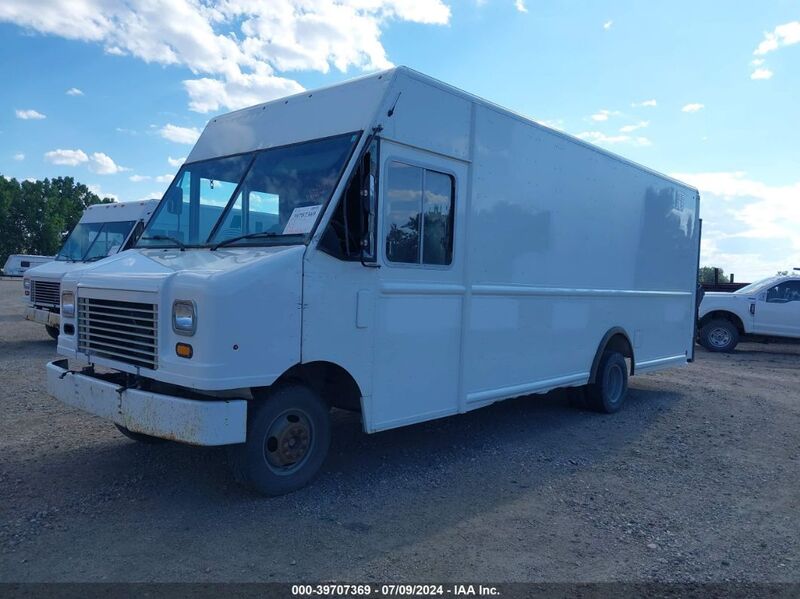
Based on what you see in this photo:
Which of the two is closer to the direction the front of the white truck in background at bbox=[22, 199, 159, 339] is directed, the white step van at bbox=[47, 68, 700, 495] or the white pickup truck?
the white step van

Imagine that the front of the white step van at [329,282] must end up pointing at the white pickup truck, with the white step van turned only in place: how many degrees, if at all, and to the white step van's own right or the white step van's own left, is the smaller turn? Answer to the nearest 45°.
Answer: approximately 180°

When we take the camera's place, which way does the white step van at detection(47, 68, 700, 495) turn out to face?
facing the viewer and to the left of the viewer

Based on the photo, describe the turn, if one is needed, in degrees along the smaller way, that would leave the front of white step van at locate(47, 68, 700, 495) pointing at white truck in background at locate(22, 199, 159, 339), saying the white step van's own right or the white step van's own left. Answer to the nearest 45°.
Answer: approximately 90° to the white step van's own right

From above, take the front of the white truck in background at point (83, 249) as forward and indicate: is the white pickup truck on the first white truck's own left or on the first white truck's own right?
on the first white truck's own left

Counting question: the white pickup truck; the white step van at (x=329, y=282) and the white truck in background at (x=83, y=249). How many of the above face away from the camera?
0

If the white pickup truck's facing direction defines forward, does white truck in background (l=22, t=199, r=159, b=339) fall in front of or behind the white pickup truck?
in front

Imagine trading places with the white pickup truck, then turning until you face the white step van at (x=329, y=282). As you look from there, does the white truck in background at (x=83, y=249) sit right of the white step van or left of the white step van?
right

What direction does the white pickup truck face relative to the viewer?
to the viewer's left
